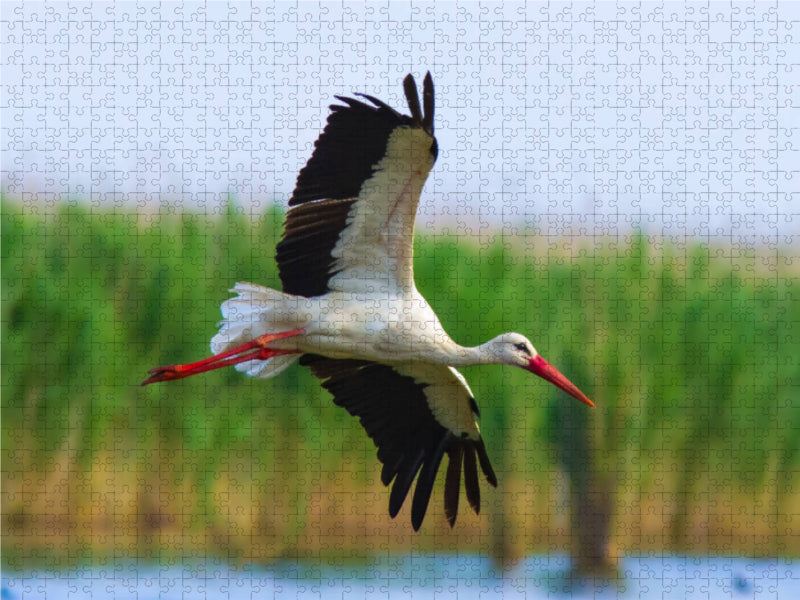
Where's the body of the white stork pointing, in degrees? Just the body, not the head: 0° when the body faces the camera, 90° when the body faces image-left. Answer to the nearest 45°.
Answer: approximately 270°
